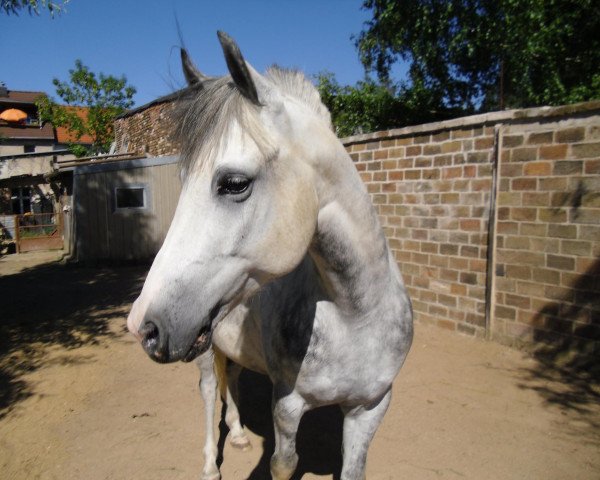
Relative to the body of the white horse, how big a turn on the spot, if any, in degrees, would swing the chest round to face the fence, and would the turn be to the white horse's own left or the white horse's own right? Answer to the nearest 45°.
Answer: approximately 180°

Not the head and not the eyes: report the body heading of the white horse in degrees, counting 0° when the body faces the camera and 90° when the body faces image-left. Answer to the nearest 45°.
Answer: approximately 315°

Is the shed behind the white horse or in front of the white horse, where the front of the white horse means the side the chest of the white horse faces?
behind

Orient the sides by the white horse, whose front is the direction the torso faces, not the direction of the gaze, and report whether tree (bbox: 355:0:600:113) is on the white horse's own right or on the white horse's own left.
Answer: on the white horse's own left

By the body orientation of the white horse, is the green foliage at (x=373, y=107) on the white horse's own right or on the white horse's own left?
on the white horse's own left
